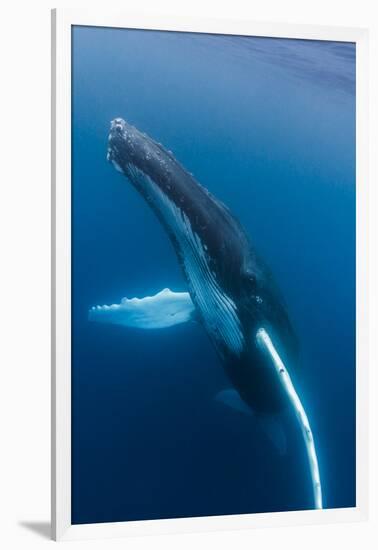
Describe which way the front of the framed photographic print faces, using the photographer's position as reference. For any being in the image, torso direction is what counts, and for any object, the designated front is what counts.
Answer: facing the viewer and to the right of the viewer
